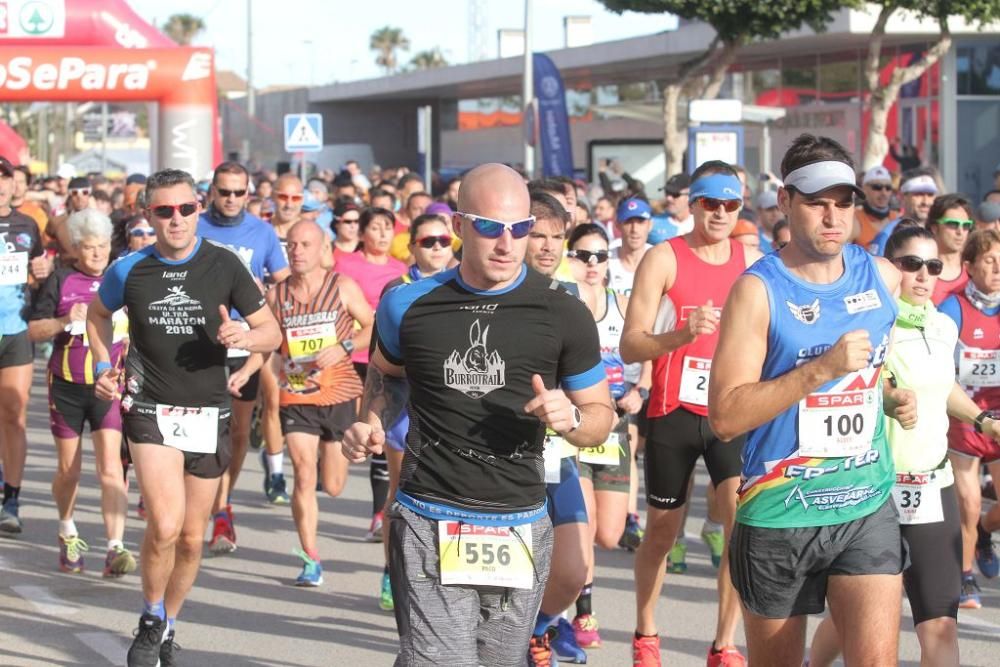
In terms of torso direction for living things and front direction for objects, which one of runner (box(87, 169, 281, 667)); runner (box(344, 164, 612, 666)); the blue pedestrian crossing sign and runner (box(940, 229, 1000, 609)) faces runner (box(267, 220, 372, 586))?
the blue pedestrian crossing sign

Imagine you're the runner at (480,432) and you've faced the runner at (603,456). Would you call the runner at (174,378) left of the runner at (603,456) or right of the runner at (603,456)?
left

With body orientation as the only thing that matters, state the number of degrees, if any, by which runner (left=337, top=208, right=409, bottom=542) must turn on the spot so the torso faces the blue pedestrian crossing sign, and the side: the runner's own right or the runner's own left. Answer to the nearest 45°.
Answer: approximately 180°

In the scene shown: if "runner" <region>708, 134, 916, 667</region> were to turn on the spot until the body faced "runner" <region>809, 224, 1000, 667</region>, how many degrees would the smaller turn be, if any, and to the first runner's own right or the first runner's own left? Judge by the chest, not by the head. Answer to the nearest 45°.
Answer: approximately 135° to the first runner's own left

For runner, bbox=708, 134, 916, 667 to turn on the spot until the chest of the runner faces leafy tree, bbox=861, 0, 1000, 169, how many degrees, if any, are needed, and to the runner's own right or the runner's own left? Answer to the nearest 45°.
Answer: approximately 135° to the runner's own left

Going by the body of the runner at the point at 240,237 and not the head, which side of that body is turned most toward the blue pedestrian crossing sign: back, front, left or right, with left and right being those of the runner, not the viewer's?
back

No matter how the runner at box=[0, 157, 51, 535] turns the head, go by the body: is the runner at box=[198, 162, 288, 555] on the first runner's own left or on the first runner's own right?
on the first runner's own left

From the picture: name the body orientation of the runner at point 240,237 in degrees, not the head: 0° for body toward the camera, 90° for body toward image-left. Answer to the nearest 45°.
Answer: approximately 0°
